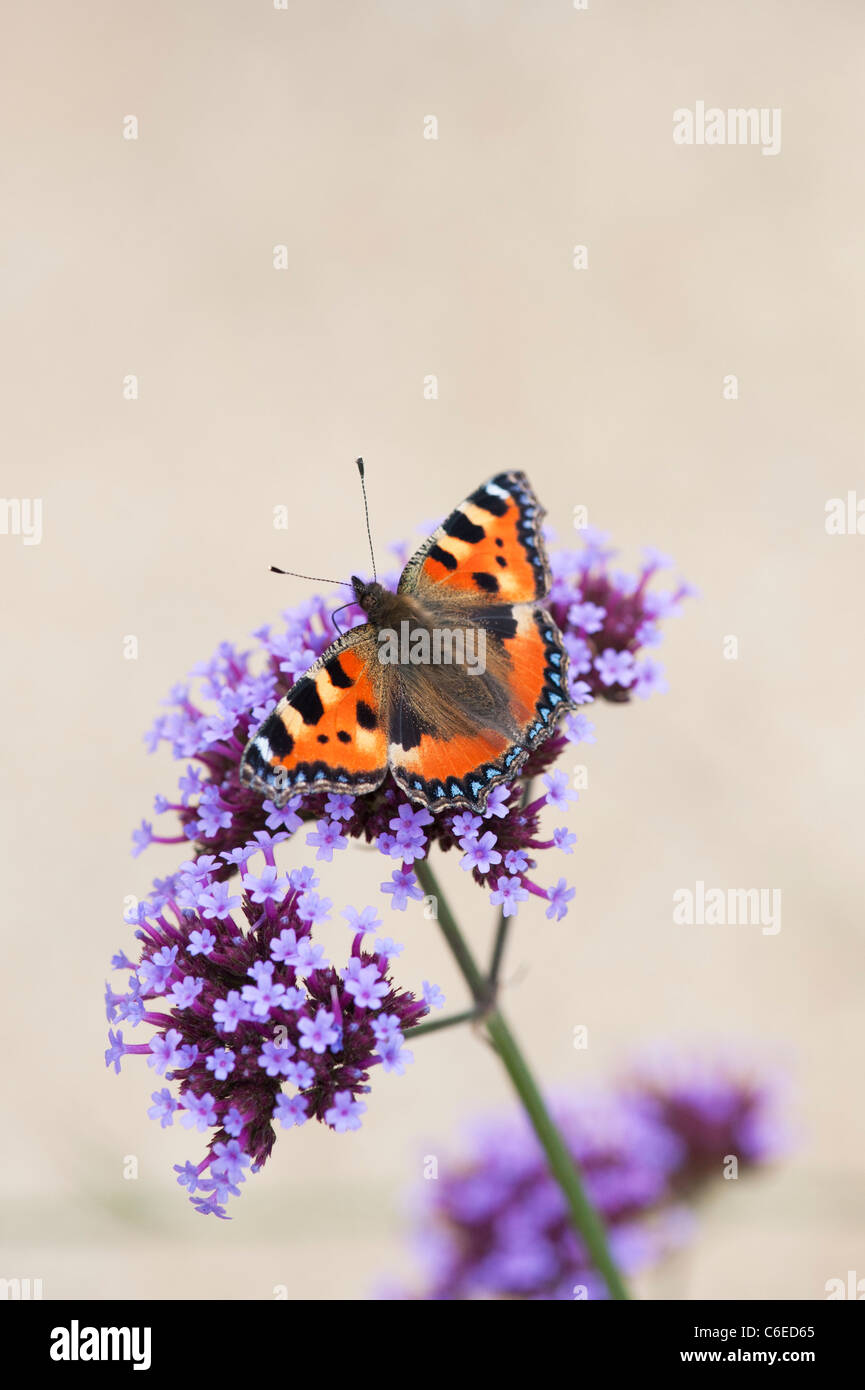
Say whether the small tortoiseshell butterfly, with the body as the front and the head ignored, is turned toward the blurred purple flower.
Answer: no

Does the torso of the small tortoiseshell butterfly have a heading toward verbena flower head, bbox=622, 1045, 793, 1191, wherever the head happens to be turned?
no

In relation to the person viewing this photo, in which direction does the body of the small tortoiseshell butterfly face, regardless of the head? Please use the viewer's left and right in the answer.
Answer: facing away from the viewer and to the left of the viewer
